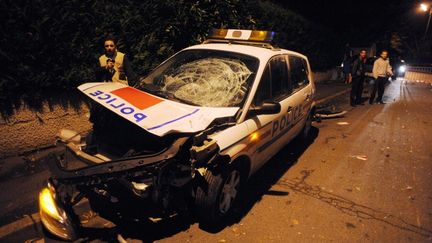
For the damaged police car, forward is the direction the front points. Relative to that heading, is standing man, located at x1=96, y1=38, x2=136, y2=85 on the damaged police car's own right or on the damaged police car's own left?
on the damaged police car's own right

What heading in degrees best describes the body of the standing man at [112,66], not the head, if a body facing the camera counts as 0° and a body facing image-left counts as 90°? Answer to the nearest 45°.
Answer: approximately 0°

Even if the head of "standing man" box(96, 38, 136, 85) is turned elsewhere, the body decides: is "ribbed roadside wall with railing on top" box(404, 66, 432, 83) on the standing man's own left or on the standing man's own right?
on the standing man's own left

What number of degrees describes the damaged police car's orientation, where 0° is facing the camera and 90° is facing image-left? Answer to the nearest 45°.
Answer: approximately 45°

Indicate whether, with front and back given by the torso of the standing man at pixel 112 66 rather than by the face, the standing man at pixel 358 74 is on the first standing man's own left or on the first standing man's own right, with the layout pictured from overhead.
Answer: on the first standing man's own left

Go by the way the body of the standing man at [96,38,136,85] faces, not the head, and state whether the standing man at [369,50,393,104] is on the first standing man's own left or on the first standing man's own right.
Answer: on the first standing man's own left

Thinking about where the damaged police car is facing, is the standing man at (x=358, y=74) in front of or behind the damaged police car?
behind

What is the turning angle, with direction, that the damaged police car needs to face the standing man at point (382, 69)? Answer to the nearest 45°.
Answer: approximately 180°
